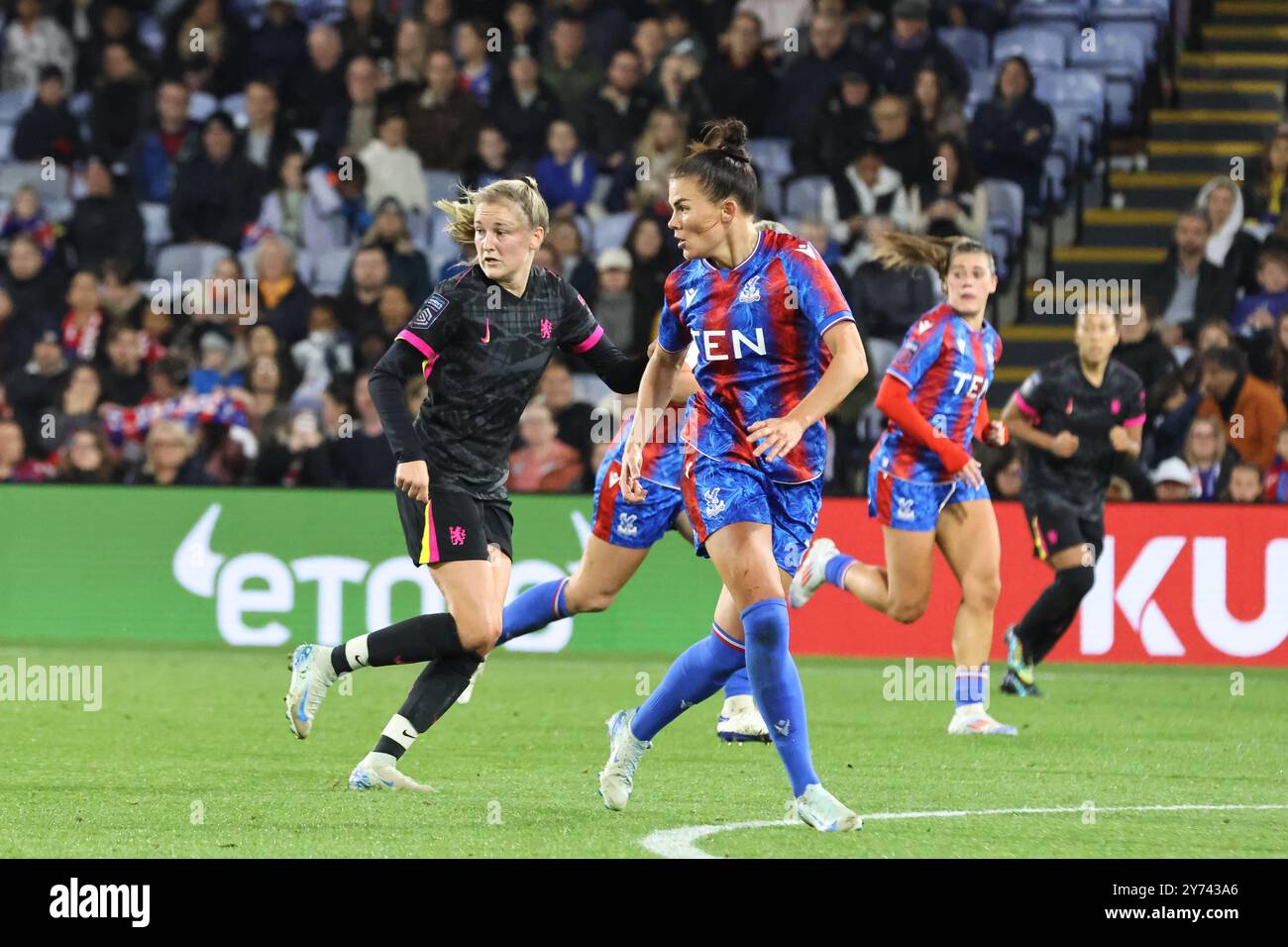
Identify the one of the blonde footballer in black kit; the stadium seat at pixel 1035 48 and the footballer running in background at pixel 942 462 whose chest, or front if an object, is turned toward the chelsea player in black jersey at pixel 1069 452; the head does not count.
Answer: the stadium seat

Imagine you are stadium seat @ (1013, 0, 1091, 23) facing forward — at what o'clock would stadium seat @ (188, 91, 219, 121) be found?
stadium seat @ (188, 91, 219, 121) is roughly at 3 o'clock from stadium seat @ (1013, 0, 1091, 23).

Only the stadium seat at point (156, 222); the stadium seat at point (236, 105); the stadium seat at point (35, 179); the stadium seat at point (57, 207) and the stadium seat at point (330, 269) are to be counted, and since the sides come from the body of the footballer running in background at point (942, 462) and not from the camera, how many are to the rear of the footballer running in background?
5

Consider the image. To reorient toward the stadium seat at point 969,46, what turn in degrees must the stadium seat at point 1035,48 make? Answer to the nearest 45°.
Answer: approximately 90° to its right

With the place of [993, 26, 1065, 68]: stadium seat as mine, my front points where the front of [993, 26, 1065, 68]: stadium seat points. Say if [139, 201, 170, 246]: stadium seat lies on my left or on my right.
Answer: on my right

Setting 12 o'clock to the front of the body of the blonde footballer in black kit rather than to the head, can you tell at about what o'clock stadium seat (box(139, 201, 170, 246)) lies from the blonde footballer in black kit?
The stadium seat is roughly at 7 o'clock from the blonde footballer in black kit.

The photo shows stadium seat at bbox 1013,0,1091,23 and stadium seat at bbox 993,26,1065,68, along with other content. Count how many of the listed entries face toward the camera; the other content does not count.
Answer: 2

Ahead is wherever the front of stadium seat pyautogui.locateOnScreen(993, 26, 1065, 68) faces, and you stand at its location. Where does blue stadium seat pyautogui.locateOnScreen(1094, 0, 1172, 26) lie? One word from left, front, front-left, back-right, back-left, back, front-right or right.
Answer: back-left

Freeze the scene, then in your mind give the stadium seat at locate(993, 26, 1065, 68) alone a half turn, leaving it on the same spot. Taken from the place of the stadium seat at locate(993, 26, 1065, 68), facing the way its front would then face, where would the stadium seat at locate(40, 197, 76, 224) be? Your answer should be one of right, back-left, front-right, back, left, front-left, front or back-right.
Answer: left

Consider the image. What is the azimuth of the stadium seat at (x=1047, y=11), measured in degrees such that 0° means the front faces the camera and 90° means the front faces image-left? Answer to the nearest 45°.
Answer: approximately 0°

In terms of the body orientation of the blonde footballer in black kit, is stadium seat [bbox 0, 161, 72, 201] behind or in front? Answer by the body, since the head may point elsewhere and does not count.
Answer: behind
